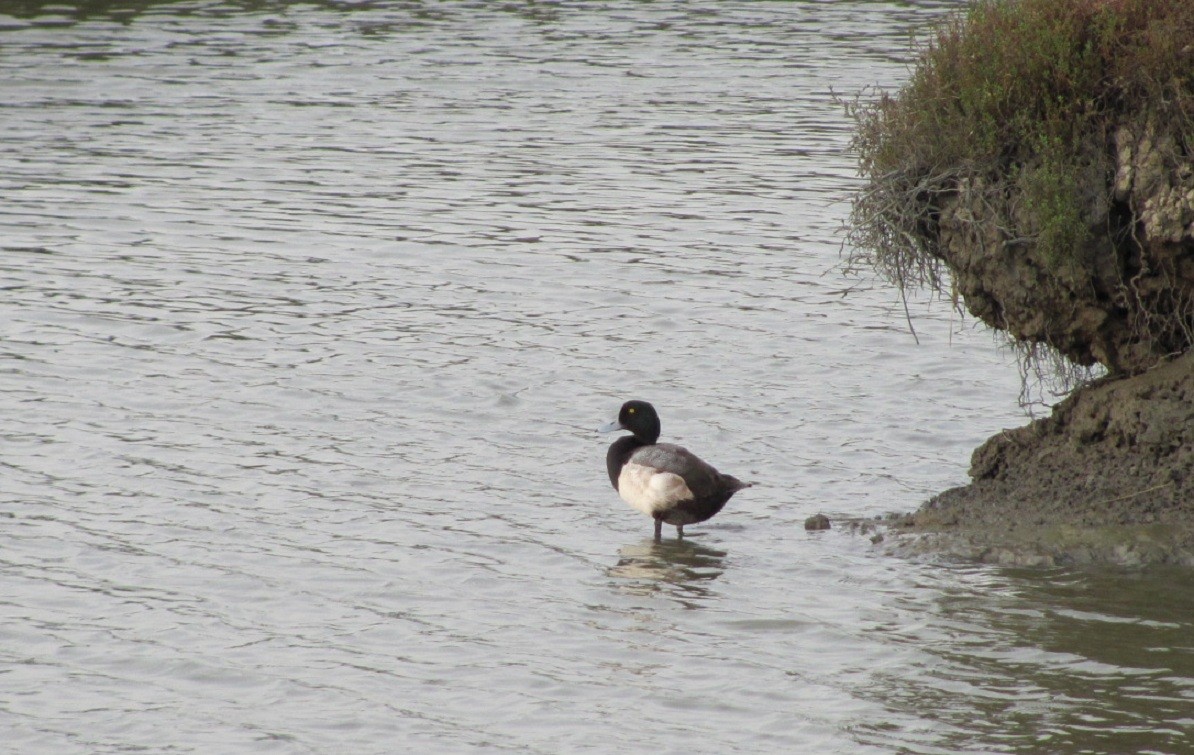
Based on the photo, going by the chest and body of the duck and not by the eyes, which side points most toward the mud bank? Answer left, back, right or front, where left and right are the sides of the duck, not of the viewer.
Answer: back

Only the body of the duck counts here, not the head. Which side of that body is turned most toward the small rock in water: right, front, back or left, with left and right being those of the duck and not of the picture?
back

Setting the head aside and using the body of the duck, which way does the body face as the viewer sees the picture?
to the viewer's left
